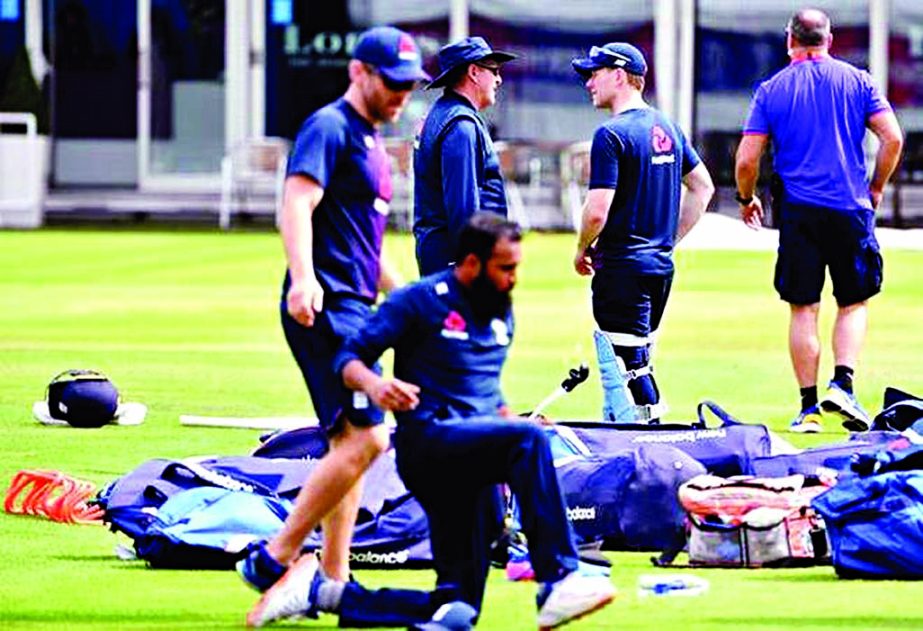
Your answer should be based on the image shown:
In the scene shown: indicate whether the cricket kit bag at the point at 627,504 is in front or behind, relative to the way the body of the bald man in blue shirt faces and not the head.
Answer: behind

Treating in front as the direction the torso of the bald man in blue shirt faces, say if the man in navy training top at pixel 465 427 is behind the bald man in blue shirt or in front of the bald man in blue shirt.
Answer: behind

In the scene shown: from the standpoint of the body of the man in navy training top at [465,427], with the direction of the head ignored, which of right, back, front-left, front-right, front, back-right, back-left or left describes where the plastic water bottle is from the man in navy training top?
left

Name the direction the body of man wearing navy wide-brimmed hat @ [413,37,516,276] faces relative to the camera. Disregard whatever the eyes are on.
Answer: to the viewer's right

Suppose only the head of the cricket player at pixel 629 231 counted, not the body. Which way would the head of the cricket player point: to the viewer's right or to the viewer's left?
to the viewer's left

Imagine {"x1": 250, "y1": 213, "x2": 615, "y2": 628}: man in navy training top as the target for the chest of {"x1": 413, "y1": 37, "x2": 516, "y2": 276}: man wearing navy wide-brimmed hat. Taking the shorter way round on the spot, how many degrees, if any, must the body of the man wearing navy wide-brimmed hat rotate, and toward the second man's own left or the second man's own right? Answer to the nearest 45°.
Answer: approximately 90° to the second man's own right

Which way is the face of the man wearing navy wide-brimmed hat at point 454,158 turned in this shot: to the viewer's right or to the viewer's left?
to the viewer's right

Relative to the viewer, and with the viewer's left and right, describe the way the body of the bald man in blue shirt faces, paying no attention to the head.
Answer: facing away from the viewer

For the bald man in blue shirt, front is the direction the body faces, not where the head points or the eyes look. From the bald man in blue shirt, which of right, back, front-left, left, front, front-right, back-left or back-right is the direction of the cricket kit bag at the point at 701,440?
back

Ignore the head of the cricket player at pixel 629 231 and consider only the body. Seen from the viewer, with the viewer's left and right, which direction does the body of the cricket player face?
facing away from the viewer and to the left of the viewer

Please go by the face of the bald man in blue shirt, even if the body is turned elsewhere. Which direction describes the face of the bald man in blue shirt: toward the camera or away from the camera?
away from the camera
